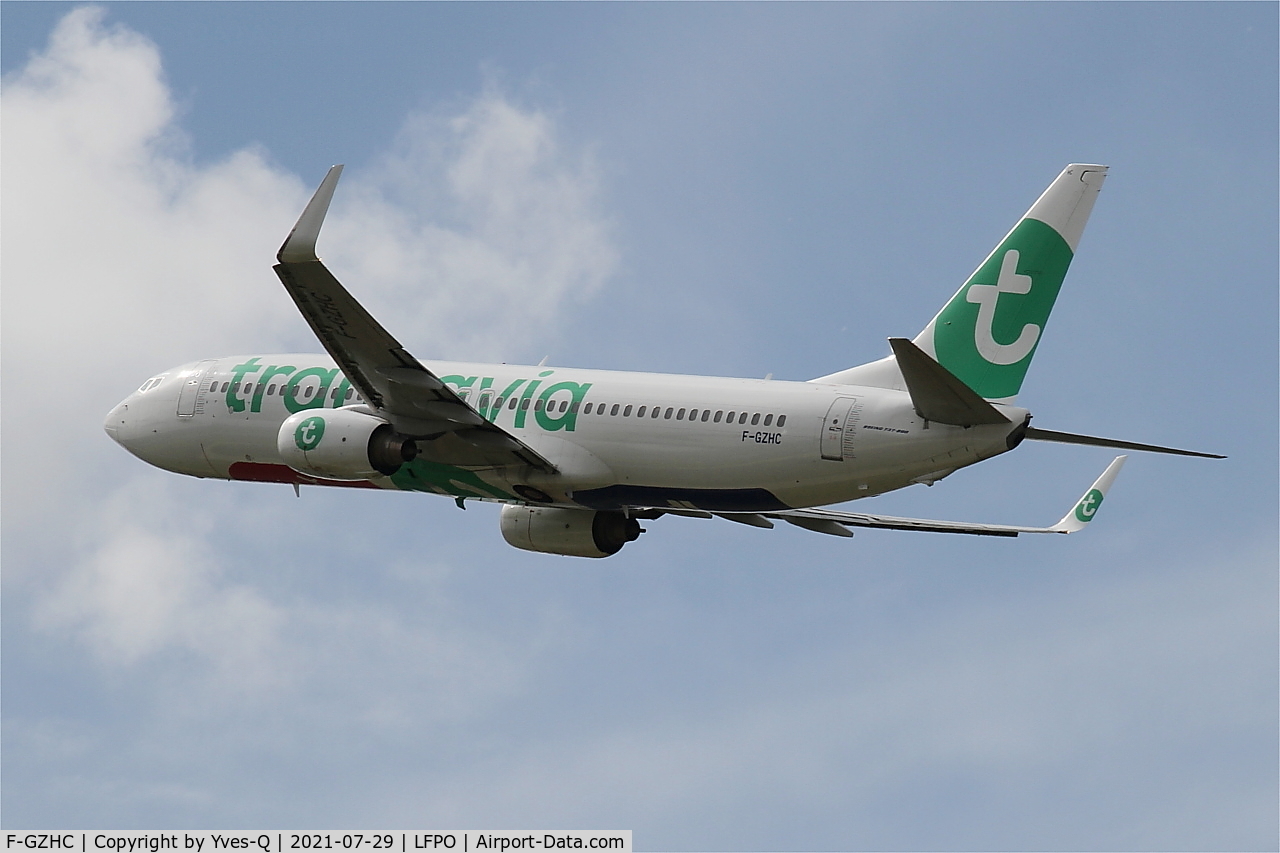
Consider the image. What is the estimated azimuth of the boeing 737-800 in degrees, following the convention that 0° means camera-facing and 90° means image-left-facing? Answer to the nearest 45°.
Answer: approximately 135°
